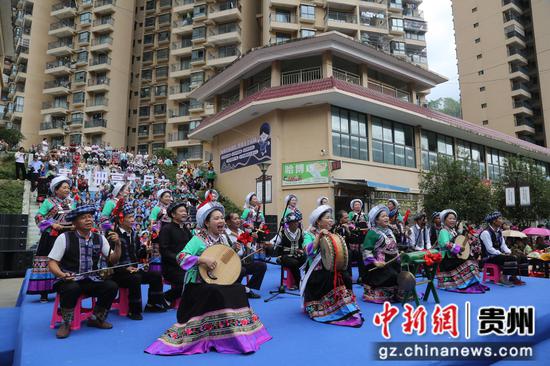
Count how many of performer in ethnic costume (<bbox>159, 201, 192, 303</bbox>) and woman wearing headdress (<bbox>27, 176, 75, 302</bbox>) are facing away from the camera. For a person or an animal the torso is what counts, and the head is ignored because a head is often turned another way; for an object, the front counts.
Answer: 0

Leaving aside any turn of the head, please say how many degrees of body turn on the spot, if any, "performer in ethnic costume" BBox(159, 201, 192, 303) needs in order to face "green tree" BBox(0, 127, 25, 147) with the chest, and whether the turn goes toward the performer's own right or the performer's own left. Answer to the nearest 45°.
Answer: approximately 180°

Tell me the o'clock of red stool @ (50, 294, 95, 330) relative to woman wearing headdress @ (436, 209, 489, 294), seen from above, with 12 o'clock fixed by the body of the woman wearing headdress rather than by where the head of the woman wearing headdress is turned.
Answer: The red stool is roughly at 3 o'clock from the woman wearing headdress.

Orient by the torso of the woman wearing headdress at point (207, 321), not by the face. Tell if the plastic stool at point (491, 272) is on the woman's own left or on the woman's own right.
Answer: on the woman's own left

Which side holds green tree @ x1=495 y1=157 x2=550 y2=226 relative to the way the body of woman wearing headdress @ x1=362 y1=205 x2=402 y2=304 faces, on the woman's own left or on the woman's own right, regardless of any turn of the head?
on the woman's own left

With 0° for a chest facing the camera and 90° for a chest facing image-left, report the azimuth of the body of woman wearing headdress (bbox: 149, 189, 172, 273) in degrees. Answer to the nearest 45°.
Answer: approximately 315°

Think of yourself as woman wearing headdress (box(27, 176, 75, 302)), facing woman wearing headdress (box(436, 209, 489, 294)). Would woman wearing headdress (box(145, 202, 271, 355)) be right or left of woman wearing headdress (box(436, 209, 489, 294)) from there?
right

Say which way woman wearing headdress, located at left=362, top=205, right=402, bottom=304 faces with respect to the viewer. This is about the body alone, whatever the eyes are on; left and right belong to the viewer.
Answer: facing the viewer and to the right of the viewer

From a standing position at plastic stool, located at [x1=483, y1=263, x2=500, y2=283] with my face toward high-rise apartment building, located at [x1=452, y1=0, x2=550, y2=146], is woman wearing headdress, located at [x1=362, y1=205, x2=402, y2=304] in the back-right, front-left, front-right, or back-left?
back-left

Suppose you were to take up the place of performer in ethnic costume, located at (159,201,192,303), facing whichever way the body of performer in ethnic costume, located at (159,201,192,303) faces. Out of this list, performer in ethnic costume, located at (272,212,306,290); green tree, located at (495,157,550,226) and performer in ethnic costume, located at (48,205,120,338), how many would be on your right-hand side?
1
